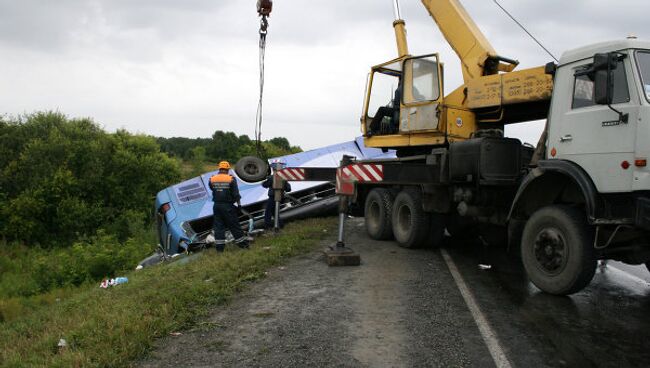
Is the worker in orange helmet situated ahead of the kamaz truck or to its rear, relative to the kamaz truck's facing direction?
to the rear

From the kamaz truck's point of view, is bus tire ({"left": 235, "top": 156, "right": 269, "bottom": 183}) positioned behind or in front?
behind

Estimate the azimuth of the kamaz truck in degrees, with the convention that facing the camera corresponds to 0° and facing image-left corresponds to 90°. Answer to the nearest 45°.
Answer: approximately 315°

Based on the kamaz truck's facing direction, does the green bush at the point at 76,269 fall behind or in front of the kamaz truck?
behind

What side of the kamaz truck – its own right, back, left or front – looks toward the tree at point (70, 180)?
back
